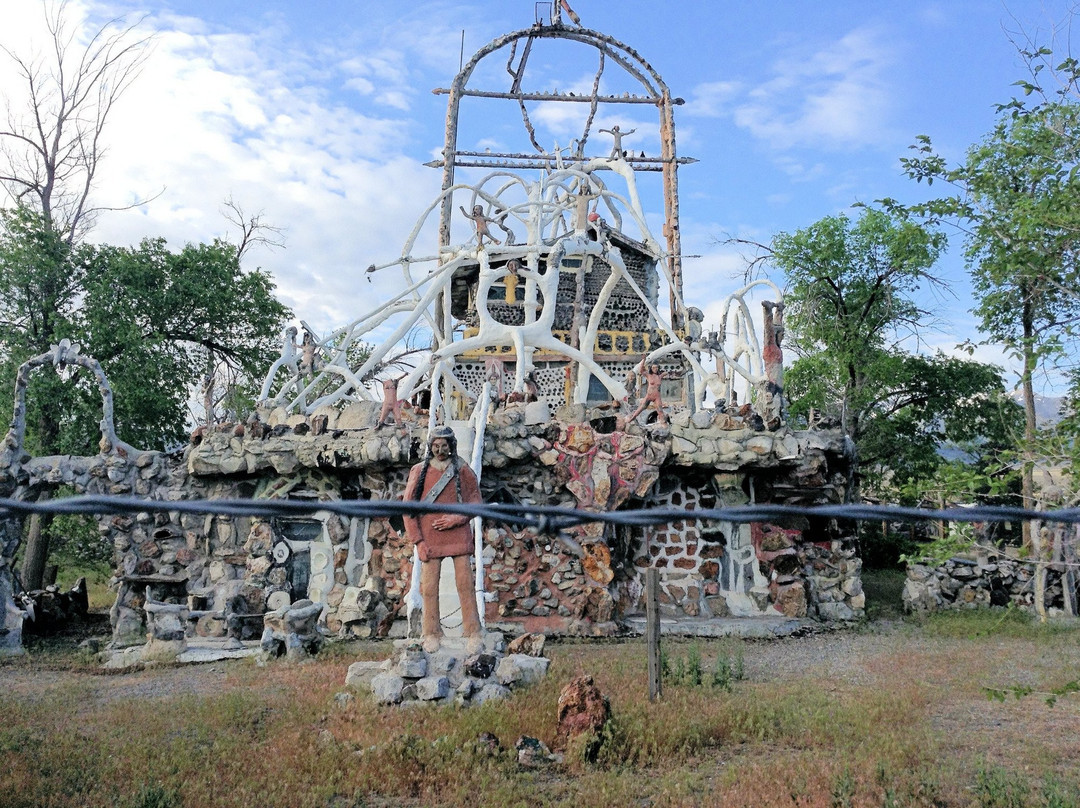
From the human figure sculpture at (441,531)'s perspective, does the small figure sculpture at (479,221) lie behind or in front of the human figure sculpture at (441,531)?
behind

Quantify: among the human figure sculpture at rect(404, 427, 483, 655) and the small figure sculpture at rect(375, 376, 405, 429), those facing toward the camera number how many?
2

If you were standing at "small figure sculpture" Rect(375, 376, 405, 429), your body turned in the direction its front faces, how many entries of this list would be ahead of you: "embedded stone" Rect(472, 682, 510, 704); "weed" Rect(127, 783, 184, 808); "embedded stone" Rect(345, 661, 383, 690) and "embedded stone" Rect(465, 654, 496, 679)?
4

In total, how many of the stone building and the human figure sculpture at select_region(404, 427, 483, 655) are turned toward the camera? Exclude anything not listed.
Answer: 2

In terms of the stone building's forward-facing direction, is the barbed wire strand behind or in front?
in front

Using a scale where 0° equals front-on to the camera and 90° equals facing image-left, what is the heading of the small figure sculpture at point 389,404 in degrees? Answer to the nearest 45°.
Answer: approximately 0°

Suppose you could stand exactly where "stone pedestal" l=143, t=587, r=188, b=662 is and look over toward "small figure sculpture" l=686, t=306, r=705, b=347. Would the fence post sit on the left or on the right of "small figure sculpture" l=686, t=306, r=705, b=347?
right

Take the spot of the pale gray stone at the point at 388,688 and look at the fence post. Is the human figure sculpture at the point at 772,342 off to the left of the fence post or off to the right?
left

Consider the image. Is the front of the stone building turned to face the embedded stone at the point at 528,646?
yes

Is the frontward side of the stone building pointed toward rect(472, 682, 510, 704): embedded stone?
yes

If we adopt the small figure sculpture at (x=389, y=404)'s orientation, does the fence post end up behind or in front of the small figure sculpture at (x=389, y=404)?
in front
